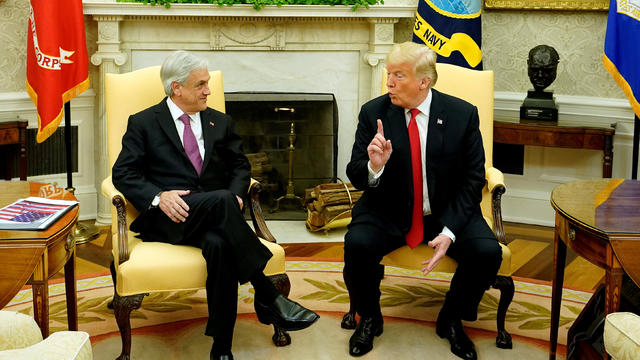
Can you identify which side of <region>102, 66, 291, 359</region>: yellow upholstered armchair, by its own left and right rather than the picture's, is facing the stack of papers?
right

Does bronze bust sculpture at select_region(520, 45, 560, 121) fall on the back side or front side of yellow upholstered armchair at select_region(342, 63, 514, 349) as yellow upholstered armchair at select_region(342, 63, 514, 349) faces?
on the back side

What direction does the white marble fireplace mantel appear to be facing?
toward the camera

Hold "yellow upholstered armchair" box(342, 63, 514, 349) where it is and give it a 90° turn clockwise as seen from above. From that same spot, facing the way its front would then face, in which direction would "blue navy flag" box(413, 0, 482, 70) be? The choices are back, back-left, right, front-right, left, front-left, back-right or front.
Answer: front-right

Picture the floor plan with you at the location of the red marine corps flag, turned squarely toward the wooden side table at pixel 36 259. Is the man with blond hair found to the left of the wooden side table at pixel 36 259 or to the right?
left

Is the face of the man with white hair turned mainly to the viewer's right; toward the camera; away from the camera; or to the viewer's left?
to the viewer's right

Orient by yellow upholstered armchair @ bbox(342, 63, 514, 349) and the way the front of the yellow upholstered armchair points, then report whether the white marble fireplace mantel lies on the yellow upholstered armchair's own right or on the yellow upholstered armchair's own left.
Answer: on the yellow upholstered armchair's own right

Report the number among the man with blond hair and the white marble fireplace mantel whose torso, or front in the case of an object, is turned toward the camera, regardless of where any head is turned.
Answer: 2

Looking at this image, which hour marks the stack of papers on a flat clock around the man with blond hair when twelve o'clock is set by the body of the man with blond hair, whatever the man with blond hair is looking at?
The stack of papers is roughly at 2 o'clock from the man with blond hair.

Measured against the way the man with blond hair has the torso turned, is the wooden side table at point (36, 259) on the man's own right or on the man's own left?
on the man's own right

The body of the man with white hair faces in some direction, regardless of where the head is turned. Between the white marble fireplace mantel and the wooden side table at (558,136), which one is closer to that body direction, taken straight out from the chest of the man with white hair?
the wooden side table

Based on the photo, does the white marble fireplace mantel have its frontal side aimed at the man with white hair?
yes

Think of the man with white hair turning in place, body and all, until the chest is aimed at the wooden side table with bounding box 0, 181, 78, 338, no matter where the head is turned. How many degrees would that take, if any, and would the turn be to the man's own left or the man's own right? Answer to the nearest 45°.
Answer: approximately 90° to the man's own right

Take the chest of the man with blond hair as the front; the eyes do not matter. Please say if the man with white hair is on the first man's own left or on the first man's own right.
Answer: on the first man's own right

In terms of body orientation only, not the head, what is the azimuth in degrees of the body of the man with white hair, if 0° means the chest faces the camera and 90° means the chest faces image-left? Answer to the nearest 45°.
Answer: approximately 315°

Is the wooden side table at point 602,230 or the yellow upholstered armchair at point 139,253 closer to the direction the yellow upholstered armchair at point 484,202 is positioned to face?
the yellow upholstered armchair
